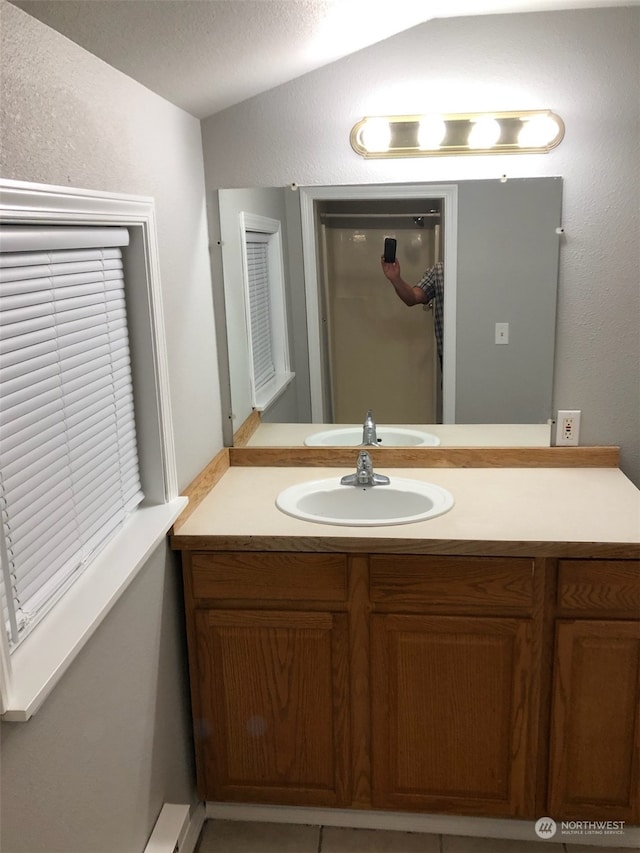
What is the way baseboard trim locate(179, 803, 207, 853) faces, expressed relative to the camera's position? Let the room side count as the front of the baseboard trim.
facing to the right of the viewer

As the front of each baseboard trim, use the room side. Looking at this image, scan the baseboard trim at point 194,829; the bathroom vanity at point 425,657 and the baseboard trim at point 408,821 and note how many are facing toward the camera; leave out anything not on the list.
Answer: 2

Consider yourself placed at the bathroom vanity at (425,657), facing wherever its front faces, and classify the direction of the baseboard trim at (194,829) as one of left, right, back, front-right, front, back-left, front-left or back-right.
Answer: right

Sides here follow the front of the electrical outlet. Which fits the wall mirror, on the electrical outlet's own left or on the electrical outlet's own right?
on the electrical outlet's own right

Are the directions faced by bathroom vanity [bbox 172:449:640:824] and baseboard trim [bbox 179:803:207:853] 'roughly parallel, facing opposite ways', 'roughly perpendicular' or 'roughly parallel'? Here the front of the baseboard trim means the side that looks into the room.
roughly perpendicular
